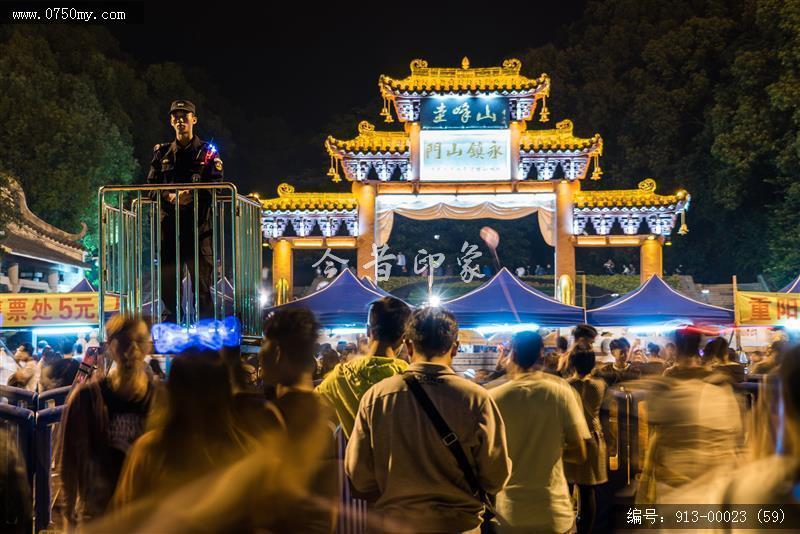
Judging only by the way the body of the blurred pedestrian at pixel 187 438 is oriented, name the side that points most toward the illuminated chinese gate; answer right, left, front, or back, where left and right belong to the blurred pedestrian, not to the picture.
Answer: front

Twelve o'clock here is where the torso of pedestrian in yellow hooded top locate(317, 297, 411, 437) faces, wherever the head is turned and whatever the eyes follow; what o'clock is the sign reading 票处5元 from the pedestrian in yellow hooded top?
The sign reading 票处5元 is roughly at 11 o'clock from the pedestrian in yellow hooded top.

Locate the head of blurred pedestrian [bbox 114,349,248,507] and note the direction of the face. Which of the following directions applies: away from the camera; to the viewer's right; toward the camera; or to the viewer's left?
away from the camera

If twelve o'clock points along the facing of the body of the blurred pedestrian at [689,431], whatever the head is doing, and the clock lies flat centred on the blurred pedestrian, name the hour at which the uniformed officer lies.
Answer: The uniformed officer is roughly at 9 o'clock from the blurred pedestrian.

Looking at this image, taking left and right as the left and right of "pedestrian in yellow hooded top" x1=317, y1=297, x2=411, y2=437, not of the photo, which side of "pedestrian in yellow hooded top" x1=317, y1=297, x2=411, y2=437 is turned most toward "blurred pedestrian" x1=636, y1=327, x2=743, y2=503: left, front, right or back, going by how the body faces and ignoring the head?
right

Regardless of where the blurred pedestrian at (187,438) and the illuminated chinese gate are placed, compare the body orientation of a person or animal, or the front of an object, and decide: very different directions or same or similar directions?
very different directions

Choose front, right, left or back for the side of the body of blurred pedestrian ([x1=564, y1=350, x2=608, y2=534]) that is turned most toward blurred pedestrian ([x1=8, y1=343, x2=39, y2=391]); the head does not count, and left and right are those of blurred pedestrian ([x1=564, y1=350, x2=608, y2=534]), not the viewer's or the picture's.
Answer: left

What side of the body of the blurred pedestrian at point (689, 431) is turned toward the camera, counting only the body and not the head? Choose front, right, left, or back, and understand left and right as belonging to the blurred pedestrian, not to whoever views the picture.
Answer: back

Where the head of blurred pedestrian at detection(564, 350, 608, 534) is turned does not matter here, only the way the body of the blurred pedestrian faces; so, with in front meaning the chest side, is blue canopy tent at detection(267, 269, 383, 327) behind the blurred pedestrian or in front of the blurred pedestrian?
in front

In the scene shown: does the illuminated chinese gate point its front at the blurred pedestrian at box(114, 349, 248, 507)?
yes

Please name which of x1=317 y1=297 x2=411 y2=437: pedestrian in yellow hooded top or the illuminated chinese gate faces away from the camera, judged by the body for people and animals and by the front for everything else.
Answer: the pedestrian in yellow hooded top

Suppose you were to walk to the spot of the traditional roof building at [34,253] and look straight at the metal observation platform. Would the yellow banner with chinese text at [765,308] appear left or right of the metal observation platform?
left
